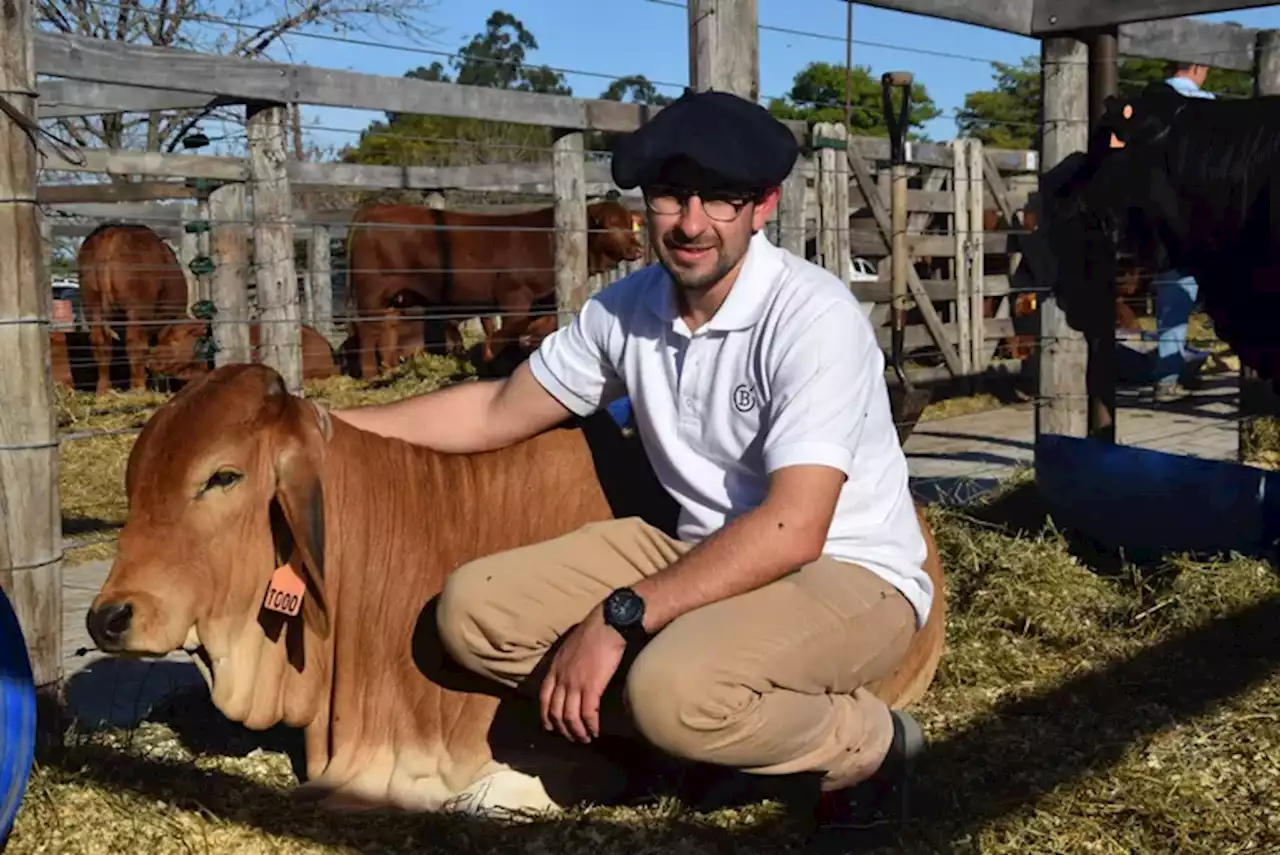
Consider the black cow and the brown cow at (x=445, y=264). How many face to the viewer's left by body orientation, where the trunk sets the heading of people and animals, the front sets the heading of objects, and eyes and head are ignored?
1

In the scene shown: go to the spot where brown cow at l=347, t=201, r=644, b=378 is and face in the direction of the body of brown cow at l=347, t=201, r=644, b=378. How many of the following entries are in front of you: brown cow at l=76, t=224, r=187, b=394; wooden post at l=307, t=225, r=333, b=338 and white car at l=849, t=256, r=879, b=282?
1

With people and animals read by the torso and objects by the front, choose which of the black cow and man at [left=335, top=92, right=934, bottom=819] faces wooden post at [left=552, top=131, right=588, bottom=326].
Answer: the black cow

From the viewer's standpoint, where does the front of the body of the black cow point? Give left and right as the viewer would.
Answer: facing to the left of the viewer

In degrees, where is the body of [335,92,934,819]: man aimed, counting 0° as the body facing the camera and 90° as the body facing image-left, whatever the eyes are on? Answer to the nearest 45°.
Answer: approximately 45°

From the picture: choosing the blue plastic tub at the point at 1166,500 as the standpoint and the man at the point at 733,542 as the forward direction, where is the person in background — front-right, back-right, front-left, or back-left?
back-right

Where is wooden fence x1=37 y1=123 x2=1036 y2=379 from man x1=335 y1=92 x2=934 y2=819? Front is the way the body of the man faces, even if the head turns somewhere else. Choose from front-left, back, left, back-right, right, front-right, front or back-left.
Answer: back-right

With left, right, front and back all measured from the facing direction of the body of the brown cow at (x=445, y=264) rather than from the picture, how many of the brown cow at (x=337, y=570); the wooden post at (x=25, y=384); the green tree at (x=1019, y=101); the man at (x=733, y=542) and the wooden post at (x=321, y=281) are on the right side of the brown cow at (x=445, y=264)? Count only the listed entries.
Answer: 3

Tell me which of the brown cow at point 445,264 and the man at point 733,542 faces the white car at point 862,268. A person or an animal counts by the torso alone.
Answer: the brown cow

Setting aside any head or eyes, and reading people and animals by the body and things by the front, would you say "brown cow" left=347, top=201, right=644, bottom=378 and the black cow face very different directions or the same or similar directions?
very different directions

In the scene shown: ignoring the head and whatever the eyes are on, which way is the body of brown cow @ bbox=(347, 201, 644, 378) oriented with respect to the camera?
to the viewer's right

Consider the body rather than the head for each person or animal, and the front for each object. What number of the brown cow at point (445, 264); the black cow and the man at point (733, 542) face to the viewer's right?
1

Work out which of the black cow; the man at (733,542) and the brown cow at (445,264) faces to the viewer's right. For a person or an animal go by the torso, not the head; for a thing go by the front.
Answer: the brown cow
